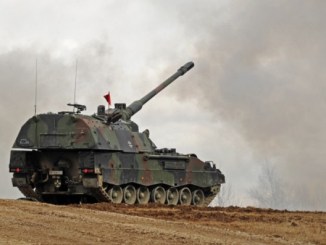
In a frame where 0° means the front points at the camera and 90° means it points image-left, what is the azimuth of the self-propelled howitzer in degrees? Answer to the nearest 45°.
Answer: approximately 225°
